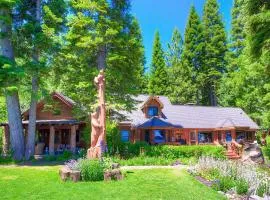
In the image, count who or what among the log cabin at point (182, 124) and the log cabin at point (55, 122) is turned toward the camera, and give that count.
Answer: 2

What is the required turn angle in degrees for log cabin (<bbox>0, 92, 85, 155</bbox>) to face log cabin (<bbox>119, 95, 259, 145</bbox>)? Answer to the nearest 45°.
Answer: approximately 90° to its left

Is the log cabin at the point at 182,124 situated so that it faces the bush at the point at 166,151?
yes

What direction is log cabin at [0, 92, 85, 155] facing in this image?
toward the camera

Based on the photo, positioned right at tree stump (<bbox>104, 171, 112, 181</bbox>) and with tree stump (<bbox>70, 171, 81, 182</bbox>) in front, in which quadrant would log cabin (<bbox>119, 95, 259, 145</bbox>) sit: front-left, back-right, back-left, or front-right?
back-right

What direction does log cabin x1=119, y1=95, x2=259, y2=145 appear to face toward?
toward the camera

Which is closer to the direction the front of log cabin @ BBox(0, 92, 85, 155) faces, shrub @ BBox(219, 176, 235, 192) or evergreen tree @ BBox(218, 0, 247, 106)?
the shrub

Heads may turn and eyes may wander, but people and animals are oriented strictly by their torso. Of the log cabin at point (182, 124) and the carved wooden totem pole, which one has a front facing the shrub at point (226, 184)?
the log cabin

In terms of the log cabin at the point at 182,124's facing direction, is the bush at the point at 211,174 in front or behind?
in front

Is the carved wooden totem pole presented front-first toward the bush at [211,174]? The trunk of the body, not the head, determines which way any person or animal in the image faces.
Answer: no

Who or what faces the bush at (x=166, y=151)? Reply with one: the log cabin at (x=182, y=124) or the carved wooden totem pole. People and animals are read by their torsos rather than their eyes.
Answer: the log cabin

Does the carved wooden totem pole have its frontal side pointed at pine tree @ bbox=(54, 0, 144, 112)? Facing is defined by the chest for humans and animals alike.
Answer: no

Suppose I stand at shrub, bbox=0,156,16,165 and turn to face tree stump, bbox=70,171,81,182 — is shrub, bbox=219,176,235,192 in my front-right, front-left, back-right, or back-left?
front-left

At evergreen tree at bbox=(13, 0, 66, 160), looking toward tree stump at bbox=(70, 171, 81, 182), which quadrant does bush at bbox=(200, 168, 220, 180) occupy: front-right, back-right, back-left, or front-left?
front-left
